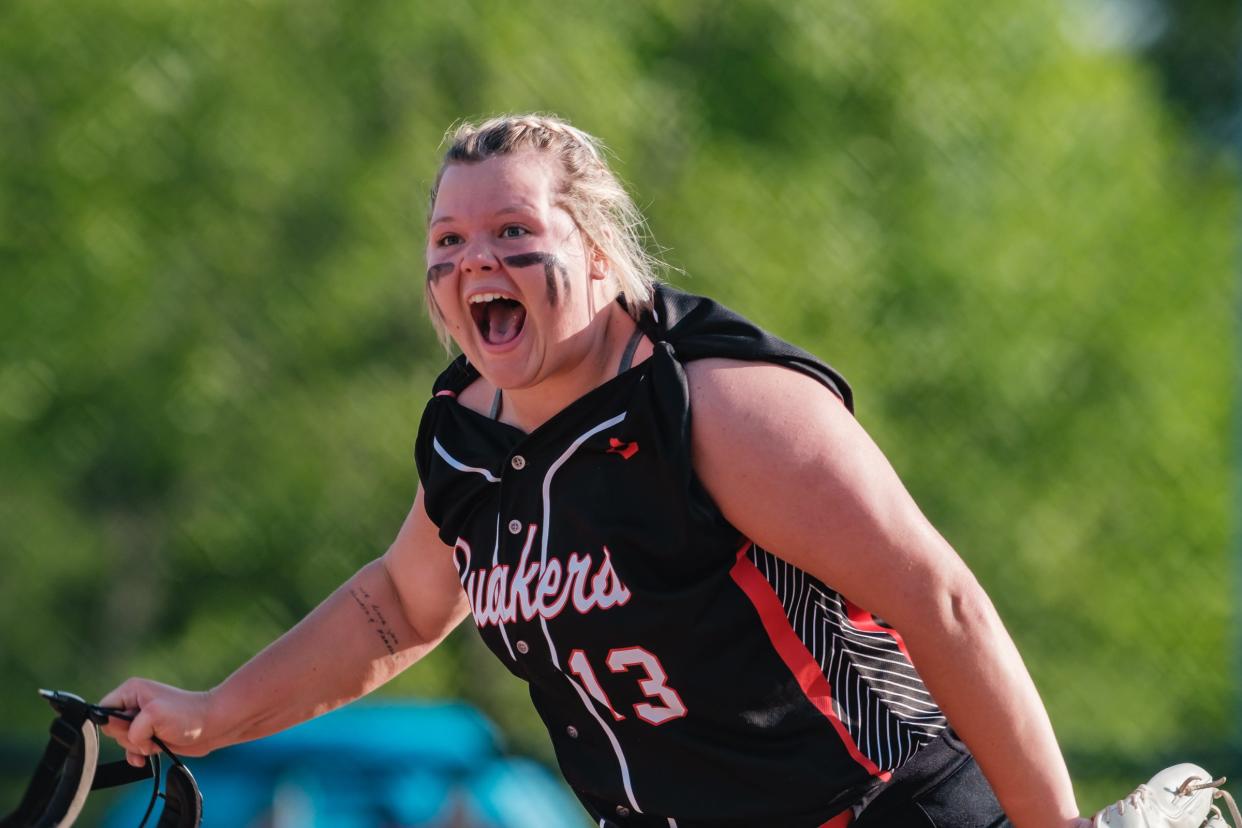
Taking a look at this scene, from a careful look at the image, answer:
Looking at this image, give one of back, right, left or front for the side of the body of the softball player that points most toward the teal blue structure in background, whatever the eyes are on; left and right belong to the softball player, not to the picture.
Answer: right

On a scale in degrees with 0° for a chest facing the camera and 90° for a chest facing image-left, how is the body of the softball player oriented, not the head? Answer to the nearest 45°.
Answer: approximately 45°
